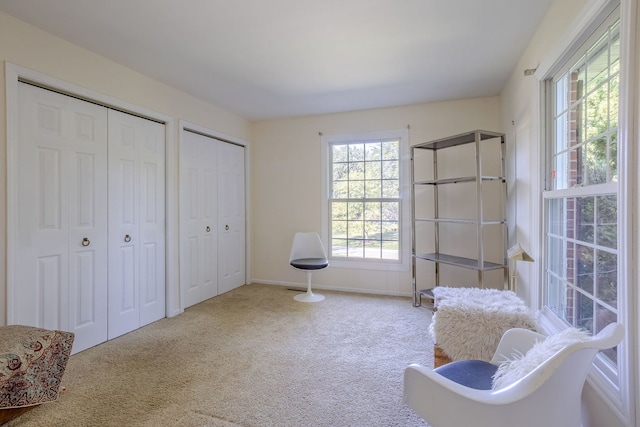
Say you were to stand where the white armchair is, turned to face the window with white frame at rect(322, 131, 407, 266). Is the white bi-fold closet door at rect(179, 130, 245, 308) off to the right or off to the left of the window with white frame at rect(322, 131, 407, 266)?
left

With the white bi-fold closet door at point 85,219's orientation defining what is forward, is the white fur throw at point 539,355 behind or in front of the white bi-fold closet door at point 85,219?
in front

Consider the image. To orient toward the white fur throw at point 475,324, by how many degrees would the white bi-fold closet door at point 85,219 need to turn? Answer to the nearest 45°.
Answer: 0° — it already faces it

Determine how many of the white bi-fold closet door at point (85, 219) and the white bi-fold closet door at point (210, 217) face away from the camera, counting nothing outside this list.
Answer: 0

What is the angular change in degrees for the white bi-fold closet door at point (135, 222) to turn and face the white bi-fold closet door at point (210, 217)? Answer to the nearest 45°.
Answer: approximately 90° to its left

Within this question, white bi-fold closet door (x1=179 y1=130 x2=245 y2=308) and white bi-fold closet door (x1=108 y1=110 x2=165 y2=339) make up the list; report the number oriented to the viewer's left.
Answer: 0

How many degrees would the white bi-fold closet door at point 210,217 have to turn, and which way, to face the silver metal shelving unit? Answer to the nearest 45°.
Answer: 0° — it already faces it

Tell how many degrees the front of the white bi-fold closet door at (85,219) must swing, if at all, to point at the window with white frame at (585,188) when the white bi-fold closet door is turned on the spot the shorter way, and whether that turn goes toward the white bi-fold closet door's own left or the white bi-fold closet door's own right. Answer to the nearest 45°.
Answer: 0° — it already faces it

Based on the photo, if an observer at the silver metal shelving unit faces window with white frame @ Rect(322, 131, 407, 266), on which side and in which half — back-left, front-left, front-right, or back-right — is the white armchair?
back-left
